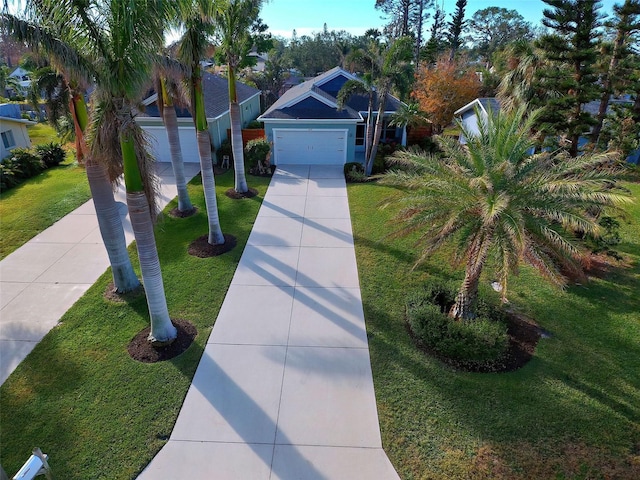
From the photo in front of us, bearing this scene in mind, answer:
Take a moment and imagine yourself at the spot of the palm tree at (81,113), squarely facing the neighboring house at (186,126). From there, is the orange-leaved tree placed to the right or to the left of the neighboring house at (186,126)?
right

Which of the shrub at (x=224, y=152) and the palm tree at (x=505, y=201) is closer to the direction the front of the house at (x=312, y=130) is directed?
the palm tree

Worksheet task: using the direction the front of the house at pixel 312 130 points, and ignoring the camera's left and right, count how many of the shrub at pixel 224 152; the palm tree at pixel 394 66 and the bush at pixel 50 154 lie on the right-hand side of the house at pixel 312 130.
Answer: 2

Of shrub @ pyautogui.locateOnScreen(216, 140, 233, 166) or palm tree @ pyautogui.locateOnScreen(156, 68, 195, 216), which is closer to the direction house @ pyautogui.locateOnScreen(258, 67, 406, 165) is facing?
the palm tree

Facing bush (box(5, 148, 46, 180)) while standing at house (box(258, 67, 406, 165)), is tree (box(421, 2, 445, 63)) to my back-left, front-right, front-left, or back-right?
back-right

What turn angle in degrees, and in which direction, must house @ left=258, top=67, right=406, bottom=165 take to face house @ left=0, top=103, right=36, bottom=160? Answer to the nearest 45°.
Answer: approximately 90° to its right

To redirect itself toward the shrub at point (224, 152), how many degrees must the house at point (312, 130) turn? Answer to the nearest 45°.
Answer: approximately 90° to its right

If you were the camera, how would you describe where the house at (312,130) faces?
facing the viewer

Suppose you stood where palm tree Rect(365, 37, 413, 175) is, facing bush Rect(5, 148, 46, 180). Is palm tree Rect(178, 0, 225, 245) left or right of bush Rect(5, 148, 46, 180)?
left

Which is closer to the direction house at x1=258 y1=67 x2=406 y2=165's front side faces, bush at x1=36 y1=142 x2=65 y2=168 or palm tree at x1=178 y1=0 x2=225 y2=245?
the palm tree

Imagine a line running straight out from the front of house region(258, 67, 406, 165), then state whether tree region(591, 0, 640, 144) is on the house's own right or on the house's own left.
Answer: on the house's own left

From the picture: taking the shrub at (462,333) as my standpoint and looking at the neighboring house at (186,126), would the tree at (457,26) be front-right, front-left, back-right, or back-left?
front-right

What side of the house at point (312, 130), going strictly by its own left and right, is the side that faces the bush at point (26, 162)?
right

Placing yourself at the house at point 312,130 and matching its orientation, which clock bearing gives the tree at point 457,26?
The tree is roughly at 7 o'clock from the house.

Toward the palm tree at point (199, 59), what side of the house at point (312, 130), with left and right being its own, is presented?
front

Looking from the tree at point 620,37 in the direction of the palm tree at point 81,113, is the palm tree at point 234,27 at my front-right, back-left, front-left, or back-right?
front-right

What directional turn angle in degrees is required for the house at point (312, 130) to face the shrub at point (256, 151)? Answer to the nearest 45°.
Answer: approximately 45° to its right

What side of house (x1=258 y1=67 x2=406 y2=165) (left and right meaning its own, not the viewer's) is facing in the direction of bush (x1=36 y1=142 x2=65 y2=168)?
right

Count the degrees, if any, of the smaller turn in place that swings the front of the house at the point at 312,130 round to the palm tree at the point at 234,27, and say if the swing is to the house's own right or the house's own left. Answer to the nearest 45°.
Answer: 0° — it already faces it
